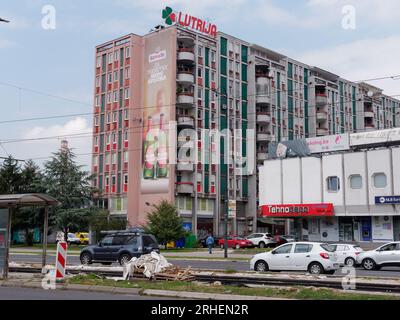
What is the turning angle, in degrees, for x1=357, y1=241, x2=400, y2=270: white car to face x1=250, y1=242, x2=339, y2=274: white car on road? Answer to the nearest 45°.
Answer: approximately 45° to its left

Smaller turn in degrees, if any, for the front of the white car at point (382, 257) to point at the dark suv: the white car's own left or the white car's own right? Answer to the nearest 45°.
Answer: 0° — it already faces it

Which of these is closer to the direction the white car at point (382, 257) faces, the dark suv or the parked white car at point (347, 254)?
the dark suv

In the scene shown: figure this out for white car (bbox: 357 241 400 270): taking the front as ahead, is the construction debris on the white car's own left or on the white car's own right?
on the white car's own left

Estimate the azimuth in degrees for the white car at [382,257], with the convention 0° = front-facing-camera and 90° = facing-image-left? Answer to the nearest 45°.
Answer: approximately 90°

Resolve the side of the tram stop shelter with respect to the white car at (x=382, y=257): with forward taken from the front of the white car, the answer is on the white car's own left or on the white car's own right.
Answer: on the white car's own left
